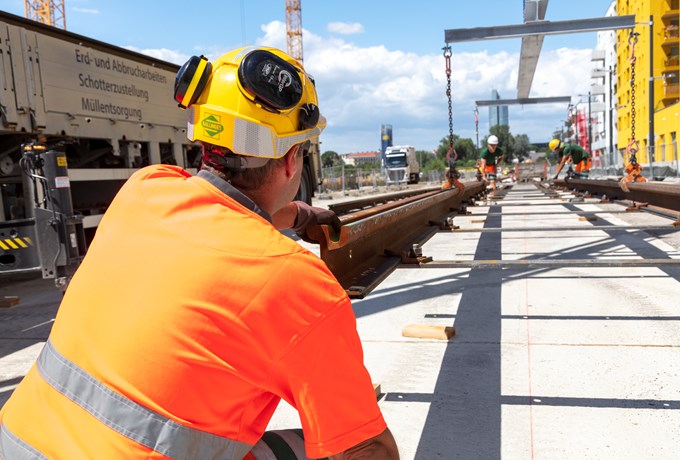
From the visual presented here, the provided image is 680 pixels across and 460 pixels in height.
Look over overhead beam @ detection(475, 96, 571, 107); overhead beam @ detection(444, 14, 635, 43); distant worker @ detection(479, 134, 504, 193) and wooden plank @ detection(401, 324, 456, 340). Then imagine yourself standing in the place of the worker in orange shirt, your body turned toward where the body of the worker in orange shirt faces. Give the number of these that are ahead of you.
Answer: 4

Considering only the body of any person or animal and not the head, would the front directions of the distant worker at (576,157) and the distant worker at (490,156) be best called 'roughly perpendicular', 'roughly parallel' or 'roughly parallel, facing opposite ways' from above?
roughly perpendicular

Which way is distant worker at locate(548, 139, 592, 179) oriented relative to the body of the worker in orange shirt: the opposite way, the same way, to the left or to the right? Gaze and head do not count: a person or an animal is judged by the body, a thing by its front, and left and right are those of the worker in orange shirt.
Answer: to the left

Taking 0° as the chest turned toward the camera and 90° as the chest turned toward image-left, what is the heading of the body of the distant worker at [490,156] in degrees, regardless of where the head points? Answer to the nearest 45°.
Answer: approximately 0°

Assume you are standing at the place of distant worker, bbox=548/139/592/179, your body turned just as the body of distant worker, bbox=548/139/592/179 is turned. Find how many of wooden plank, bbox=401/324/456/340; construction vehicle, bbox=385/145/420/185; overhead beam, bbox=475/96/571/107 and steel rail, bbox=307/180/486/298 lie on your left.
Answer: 2

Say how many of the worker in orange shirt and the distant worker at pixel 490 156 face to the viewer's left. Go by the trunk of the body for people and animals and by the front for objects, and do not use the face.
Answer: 0

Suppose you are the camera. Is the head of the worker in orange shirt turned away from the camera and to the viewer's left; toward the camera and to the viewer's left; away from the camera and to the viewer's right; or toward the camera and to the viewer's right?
away from the camera and to the viewer's right

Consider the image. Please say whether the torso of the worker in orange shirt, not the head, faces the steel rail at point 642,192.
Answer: yes

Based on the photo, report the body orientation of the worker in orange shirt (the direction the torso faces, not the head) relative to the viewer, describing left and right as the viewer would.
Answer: facing away from the viewer and to the right of the viewer

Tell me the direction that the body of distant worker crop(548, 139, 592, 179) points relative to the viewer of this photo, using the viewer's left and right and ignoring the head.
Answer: facing to the left of the viewer

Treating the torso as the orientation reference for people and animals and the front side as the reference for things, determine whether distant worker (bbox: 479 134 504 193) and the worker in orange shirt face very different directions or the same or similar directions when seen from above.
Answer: very different directions

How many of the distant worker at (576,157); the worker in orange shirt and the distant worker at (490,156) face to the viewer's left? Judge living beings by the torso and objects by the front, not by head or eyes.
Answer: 1

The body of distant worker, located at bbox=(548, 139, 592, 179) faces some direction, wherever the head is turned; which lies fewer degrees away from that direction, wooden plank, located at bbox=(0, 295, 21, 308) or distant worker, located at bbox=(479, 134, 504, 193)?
the distant worker

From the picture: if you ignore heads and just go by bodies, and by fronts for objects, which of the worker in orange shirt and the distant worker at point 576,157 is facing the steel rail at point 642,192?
the worker in orange shirt
